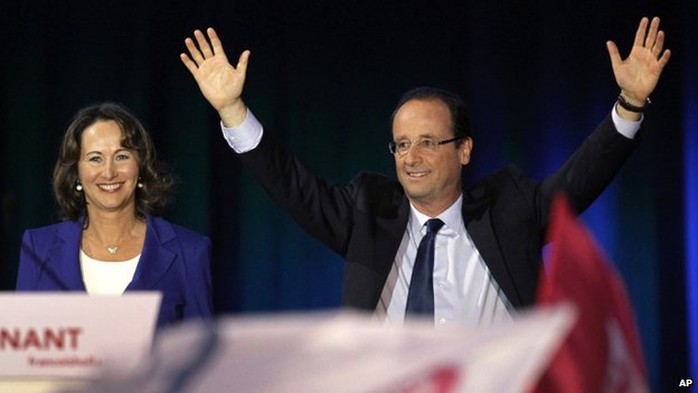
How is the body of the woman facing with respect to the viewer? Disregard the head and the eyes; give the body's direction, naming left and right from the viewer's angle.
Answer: facing the viewer

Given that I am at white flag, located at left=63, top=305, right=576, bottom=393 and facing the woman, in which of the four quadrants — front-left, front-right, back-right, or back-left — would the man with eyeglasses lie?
front-right

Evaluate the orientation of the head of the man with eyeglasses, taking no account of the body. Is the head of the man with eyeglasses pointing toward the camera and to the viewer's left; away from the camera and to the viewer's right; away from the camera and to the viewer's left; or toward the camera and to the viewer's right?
toward the camera and to the viewer's left

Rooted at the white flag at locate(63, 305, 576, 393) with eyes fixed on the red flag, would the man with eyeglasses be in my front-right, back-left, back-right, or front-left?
front-left

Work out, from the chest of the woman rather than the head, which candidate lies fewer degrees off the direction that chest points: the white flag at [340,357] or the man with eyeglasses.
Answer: the white flag

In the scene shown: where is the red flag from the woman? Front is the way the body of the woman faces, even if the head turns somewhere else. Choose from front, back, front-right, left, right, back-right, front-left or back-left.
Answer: front

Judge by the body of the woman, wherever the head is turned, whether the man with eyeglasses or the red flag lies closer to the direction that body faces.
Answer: the red flag

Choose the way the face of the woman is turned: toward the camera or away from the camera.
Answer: toward the camera

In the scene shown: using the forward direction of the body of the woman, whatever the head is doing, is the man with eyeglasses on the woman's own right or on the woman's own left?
on the woman's own left

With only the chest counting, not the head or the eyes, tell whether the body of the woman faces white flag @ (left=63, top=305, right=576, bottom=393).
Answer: yes
